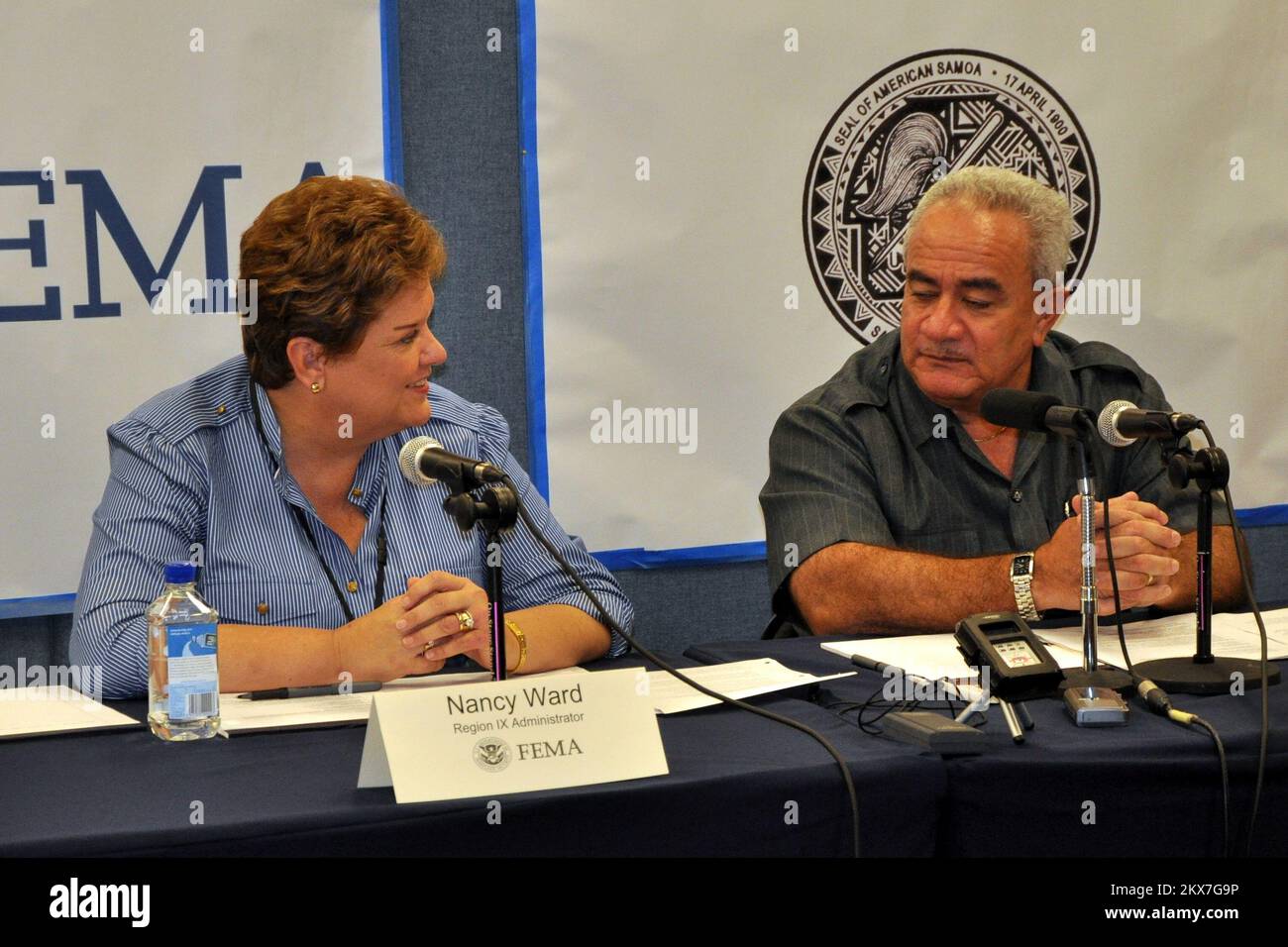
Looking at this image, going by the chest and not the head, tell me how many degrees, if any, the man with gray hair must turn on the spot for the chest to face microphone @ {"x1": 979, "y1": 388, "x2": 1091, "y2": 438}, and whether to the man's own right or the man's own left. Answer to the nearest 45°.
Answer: approximately 45° to the man's own right

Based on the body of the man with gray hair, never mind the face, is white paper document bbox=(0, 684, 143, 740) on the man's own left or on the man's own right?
on the man's own right

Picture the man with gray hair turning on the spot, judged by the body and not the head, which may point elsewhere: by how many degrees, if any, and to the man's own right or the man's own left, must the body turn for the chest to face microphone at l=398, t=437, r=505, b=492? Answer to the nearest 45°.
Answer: approximately 90° to the man's own right

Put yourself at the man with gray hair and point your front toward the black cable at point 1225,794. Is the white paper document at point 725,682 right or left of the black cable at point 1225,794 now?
right

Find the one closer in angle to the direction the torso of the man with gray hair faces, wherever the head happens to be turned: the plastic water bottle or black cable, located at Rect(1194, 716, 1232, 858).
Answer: the black cable

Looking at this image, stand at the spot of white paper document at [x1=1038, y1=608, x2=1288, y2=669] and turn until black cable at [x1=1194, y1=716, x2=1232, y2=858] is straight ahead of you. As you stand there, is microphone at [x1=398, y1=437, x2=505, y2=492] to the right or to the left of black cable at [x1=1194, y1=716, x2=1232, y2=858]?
right

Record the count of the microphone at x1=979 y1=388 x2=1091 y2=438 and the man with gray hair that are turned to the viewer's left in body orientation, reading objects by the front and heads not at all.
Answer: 1

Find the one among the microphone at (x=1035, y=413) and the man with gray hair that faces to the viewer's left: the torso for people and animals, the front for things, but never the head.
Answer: the microphone

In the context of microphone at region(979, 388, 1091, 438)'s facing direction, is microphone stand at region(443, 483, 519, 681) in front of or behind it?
in front

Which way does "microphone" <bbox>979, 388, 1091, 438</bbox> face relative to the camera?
to the viewer's left

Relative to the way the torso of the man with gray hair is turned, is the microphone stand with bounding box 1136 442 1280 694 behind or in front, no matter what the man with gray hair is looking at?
in front

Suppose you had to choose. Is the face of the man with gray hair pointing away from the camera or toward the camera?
toward the camera

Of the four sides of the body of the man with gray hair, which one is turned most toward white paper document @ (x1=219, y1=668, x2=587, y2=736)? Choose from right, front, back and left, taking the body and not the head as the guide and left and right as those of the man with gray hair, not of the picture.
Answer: right
